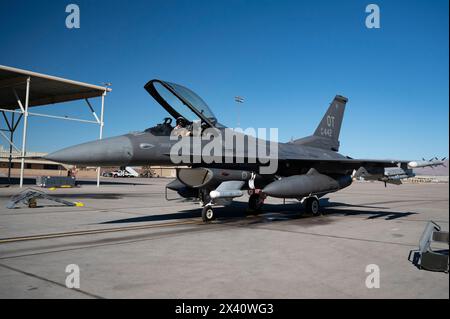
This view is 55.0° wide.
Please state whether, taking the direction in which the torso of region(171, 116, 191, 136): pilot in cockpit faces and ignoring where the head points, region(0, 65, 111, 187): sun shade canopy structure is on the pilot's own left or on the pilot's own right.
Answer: on the pilot's own right

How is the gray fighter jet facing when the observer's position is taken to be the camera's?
facing the viewer and to the left of the viewer
